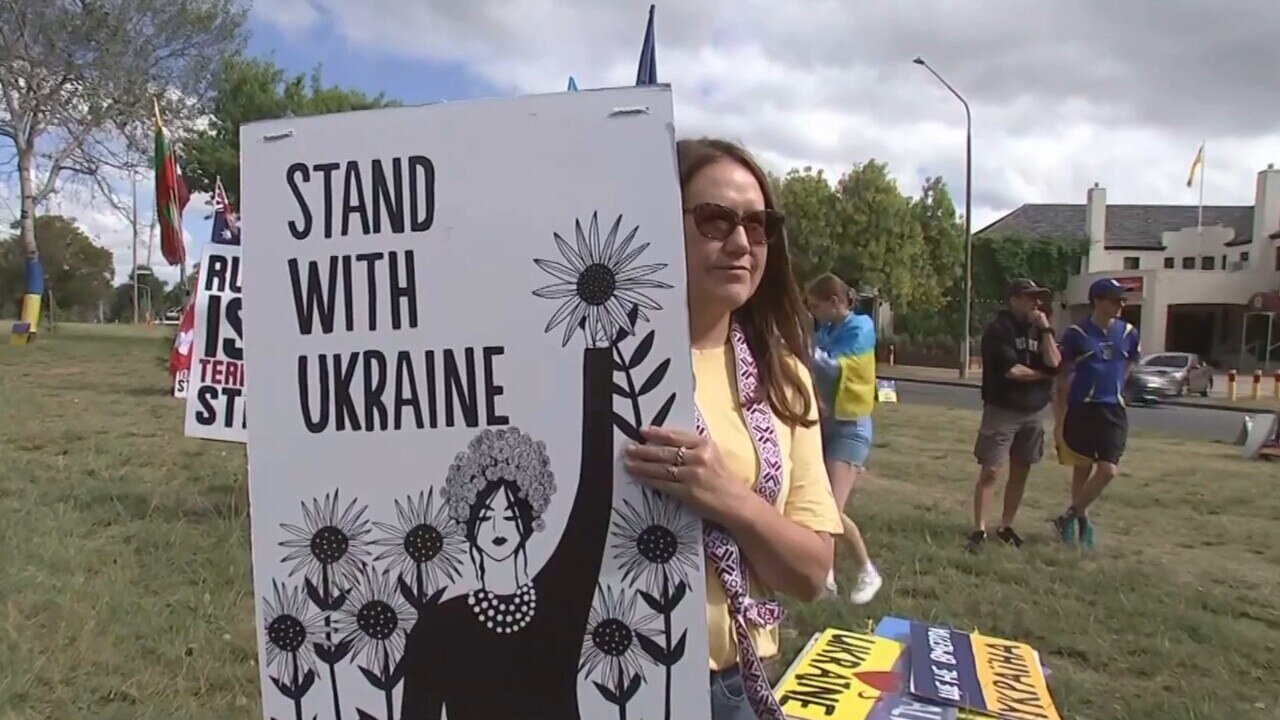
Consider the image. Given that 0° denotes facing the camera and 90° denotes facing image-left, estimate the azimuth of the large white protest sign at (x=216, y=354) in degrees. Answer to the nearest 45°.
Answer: approximately 0°

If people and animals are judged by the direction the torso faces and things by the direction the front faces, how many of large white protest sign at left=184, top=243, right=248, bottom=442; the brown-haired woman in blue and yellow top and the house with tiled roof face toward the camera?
2

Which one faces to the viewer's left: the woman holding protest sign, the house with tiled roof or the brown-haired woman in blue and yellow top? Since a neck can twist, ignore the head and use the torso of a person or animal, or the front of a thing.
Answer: the brown-haired woman in blue and yellow top

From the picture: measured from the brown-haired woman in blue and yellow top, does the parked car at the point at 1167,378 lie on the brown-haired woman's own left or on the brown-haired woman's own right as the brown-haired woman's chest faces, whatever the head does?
on the brown-haired woman's own right

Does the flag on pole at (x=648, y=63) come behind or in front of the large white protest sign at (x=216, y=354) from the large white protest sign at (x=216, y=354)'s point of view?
in front

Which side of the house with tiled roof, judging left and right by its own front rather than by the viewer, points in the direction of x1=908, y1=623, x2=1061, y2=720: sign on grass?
front

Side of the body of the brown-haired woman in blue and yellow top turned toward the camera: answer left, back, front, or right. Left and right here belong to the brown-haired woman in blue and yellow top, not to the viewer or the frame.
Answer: left

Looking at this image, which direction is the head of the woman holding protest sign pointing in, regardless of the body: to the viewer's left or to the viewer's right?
to the viewer's right

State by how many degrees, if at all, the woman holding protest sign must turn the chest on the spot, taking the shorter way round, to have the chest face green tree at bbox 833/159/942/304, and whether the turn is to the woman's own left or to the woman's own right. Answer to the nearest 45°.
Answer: approximately 180°

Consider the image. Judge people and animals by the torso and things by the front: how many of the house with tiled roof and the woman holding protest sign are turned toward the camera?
2
